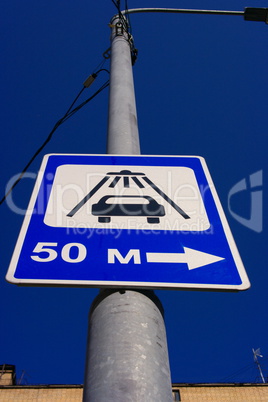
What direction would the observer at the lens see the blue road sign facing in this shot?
facing the viewer
